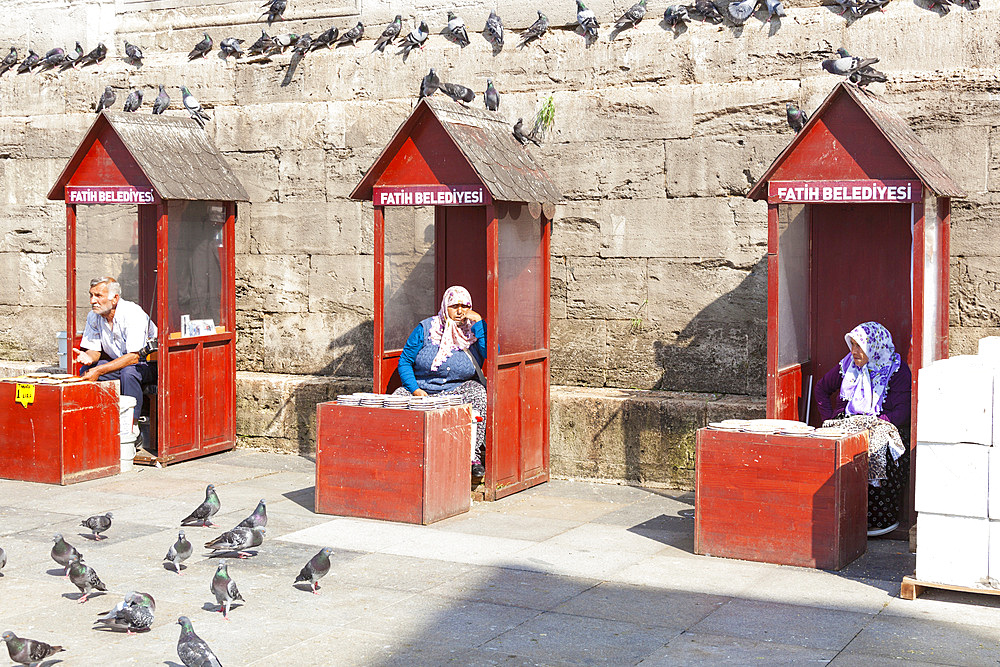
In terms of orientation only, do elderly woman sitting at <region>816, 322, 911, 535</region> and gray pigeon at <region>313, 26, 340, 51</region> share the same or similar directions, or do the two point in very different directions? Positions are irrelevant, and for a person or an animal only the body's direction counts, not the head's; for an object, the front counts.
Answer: very different directions

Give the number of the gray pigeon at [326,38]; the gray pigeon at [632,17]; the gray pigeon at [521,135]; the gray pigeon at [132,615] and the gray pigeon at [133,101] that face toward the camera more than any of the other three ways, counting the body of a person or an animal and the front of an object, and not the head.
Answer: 0

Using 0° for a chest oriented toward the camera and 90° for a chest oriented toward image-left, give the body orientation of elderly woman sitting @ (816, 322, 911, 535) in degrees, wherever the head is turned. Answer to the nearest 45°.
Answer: approximately 45°

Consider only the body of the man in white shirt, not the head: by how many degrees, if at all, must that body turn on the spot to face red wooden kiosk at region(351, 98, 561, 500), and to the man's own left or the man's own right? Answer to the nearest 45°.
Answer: approximately 90° to the man's own left

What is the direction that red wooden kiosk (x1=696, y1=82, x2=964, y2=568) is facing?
toward the camera

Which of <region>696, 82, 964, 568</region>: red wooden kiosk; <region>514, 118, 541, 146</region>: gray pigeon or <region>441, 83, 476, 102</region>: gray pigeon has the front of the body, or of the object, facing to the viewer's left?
<region>514, 118, 541, 146</region>: gray pigeon

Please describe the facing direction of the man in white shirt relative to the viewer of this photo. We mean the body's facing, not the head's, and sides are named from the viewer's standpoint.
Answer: facing the viewer and to the left of the viewer

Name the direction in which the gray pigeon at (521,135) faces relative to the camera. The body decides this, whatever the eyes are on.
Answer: to the viewer's left

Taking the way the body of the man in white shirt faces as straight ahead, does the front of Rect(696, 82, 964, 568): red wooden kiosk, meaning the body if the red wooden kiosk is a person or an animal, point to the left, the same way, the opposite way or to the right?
the same way

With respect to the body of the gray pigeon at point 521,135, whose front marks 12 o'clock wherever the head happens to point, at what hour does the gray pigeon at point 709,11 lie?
the gray pigeon at point 709,11 is roughly at 6 o'clock from the gray pigeon at point 521,135.

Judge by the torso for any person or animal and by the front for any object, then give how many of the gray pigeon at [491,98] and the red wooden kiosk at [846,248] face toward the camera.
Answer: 2

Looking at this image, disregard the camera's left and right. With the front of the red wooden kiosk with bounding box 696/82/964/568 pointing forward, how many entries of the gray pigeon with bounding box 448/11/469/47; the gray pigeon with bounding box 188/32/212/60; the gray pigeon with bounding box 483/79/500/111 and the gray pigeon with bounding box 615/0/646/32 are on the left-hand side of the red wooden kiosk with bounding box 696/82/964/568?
0

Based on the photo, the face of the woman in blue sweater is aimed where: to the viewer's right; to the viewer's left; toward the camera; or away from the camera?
toward the camera

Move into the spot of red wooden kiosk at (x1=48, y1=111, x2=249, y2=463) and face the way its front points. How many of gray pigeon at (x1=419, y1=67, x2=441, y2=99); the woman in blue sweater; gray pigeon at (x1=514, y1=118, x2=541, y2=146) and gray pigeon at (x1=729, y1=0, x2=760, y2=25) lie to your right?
0

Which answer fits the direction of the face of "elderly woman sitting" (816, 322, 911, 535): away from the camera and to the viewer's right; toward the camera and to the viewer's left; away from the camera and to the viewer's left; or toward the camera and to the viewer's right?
toward the camera and to the viewer's left
